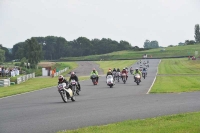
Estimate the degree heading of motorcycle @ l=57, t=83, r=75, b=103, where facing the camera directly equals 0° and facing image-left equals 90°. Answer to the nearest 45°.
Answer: approximately 45°
